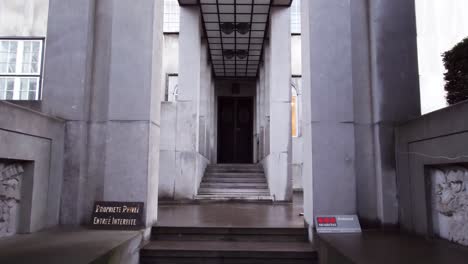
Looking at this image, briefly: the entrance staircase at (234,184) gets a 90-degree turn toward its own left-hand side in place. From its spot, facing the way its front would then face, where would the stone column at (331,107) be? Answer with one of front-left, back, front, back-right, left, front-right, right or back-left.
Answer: right

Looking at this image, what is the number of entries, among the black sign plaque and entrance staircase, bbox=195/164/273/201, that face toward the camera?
2

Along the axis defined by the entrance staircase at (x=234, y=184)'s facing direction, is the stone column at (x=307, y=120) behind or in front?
in front

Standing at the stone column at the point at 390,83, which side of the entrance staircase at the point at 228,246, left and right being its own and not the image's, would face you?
left

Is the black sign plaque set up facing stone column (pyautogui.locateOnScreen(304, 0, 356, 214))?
no

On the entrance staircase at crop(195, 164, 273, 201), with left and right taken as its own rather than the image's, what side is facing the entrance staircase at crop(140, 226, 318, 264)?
front

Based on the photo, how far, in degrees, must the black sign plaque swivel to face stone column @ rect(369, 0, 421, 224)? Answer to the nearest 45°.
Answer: approximately 90° to its left

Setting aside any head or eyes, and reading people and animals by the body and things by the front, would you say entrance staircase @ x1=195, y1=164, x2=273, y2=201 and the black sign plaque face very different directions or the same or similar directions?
same or similar directions

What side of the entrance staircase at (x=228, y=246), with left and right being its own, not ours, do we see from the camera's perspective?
front

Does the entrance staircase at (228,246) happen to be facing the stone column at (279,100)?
no

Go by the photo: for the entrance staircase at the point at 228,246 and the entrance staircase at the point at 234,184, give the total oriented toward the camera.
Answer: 2

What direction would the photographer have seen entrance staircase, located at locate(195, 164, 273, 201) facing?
facing the viewer

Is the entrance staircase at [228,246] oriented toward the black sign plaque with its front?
no

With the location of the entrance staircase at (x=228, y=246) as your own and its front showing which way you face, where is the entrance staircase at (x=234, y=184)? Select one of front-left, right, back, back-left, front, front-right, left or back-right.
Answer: back

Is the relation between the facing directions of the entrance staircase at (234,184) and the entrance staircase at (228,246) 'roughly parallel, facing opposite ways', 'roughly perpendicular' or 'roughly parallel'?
roughly parallel
